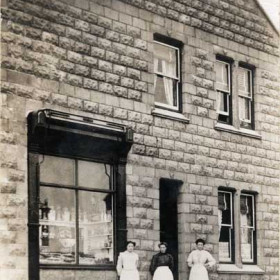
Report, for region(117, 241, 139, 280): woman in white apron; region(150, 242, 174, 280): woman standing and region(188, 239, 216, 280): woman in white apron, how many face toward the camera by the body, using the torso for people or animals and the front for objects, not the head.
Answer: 3

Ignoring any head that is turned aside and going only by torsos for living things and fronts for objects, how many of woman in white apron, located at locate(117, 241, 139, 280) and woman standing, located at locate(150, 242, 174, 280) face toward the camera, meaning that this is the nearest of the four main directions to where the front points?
2

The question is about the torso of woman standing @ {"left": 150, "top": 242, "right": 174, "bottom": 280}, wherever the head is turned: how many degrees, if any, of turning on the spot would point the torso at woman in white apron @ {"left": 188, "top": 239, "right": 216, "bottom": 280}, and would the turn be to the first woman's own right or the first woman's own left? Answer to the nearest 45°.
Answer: approximately 135° to the first woman's own left

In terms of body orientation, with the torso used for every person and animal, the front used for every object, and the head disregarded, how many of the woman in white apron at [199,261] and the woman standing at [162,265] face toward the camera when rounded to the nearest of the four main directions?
2

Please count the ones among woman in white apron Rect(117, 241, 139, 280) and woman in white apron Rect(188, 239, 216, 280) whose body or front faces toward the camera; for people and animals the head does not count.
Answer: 2

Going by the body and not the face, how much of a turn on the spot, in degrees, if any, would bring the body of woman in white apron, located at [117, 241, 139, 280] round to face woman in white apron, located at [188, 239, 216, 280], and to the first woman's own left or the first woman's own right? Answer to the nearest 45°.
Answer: approximately 135° to the first woman's own left

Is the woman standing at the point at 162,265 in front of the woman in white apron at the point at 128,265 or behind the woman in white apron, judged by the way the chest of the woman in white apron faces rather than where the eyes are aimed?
behind

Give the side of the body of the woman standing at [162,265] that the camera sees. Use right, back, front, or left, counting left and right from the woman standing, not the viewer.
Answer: front

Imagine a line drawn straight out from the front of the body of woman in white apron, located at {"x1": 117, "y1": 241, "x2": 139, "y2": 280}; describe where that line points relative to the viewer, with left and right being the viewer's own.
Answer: facing the viewer

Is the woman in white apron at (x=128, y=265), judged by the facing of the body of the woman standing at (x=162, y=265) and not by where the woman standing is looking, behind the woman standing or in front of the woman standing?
in front

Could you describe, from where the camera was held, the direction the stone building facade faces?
facing the viewer and to the right of the viewer
